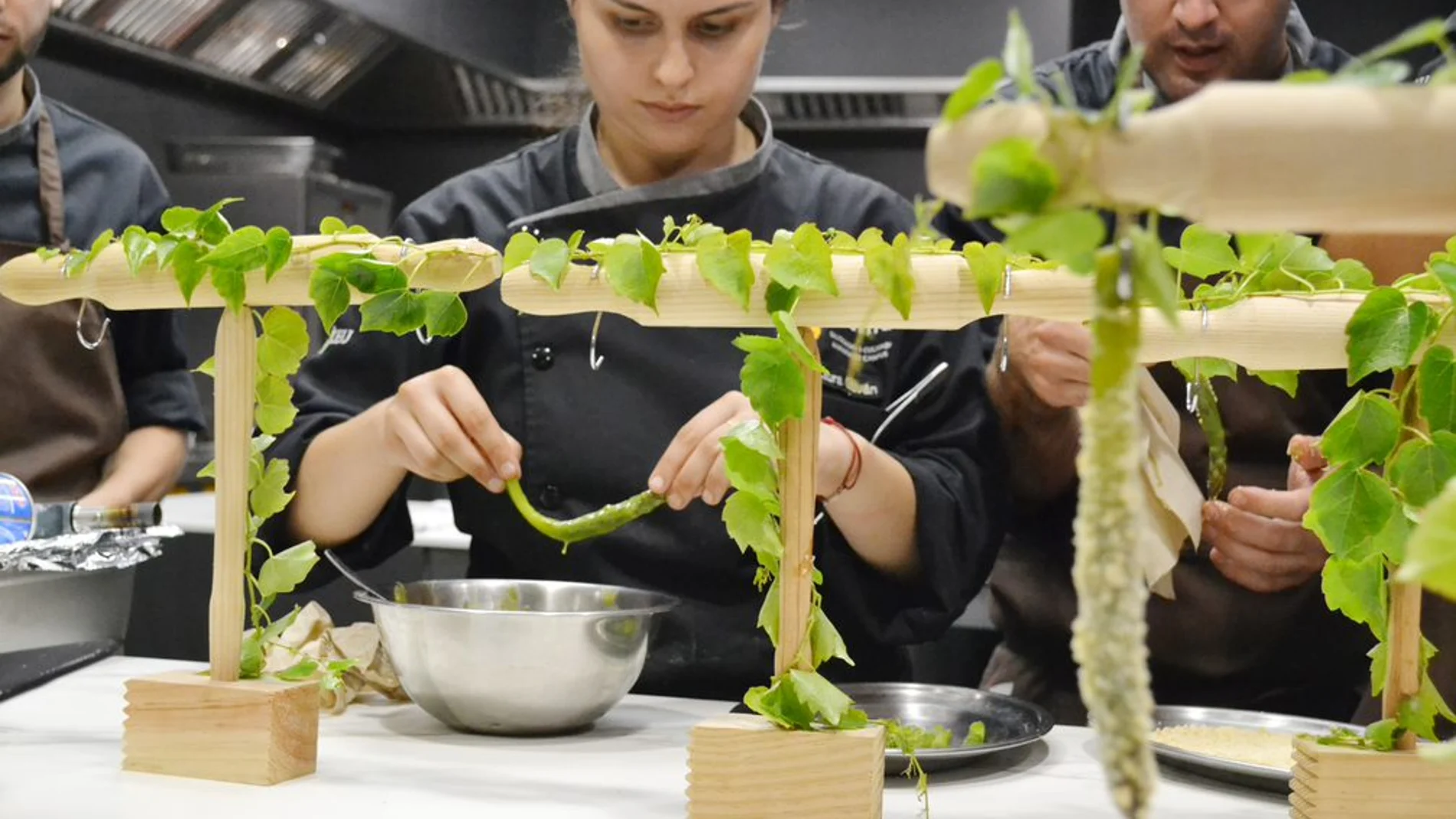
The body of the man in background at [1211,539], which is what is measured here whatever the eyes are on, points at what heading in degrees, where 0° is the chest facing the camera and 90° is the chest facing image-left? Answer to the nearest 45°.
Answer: approximately 0°

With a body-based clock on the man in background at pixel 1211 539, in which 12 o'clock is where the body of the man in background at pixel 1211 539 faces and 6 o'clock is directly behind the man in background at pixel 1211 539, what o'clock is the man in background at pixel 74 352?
the man in background at pixel 74 352 is roughly at 3 o'clock from the man in background at pixel 1211 539.

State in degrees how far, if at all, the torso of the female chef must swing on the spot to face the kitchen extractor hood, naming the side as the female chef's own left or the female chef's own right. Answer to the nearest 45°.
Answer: approximately 180°

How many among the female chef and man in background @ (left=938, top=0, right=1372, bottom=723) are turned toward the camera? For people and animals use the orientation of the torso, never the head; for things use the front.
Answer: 2

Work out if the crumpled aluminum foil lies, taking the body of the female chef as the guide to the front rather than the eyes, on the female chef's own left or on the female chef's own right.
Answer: on the female chef's own right

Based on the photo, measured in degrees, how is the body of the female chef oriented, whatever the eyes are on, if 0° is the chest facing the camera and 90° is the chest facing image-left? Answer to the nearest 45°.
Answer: approximately 0°

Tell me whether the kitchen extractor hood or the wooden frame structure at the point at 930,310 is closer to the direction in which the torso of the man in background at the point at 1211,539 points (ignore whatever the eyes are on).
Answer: the wooden frame structure

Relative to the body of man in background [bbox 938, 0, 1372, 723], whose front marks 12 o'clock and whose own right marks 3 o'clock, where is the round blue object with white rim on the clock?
The round blue object with white rim is roughly at 2 o'clock from the man in background.

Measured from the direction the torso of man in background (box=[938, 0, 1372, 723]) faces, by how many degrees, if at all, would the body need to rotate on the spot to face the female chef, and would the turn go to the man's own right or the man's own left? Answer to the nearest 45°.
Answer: approximately 45° to the man's own right

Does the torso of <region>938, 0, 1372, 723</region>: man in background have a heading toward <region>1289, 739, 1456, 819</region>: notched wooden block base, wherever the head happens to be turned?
yes

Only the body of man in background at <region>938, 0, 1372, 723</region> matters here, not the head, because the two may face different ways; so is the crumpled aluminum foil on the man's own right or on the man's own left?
on the man's own right
